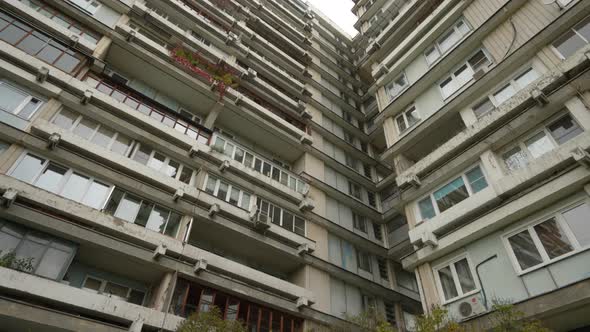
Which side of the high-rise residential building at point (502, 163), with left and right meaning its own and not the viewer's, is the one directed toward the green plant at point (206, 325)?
front

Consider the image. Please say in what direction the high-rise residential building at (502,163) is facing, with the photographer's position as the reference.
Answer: facing the viewer and to the left of the viewer

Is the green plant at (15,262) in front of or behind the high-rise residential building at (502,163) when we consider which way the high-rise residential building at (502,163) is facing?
in front
